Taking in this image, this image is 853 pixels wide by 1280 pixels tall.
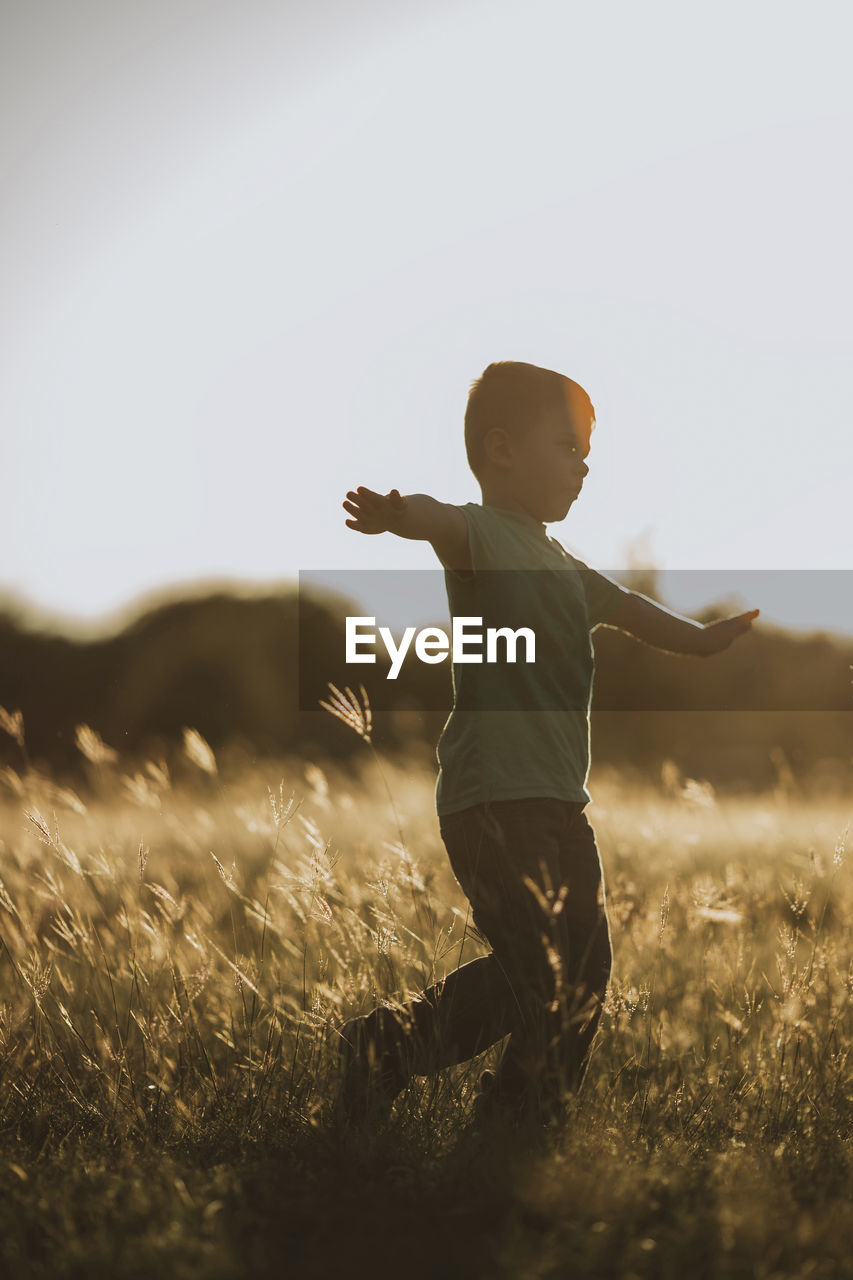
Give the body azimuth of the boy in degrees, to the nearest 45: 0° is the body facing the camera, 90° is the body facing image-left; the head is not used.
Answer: approximately 315°

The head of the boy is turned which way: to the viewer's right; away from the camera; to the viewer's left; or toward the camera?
to the viewer's right
